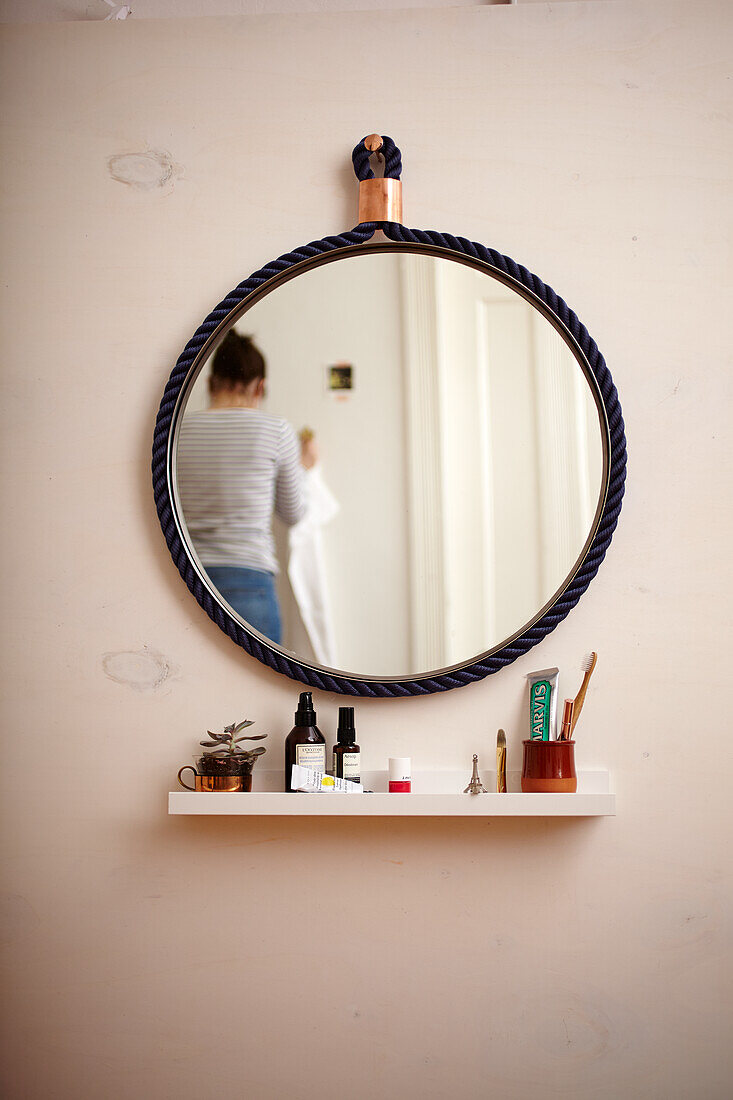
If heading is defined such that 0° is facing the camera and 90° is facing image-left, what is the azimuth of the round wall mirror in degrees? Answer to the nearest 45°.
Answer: approximately 0°
